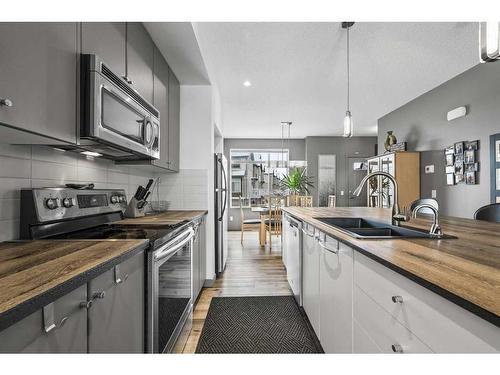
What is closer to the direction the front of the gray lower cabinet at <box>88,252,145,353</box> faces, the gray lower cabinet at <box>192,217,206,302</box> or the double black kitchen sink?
the double black kitchen sink

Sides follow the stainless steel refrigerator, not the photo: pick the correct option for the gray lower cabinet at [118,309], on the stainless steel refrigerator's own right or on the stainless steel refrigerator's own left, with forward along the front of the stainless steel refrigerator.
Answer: on the stainless steel refrigerator's own right

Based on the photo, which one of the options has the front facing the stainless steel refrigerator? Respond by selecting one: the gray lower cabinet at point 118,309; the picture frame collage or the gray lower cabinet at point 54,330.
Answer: the picture frame collage

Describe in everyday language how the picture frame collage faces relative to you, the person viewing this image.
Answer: facing the viewer and to the left of the viewer

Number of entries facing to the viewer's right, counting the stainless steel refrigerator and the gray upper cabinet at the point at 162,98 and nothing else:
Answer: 2

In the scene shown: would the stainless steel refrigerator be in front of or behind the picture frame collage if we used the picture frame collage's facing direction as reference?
in front

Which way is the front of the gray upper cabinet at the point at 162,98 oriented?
to the viewer's right

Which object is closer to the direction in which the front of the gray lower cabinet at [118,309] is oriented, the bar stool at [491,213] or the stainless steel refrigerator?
the bar stool

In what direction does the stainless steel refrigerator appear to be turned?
to the viewer's right

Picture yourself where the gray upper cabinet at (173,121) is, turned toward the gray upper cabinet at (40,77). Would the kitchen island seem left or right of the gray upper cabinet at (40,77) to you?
left

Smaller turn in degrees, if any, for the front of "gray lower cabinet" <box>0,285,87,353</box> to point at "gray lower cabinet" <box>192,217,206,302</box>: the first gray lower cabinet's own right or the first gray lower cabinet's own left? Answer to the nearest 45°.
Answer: approximately 90° to the first gray lower cabinet's own left

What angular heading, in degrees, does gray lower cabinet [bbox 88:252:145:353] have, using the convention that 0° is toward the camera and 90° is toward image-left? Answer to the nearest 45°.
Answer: approximately 315°

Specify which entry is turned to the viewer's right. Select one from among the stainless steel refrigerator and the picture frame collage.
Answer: the stainless steel refrigerator

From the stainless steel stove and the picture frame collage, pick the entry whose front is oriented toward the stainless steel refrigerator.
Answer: the picture frame collage

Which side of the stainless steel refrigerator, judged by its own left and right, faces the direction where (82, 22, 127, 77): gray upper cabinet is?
right

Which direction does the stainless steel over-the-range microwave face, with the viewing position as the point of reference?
facing the viewer and to the right of the viewer
